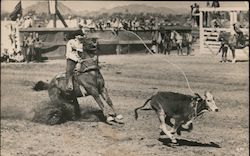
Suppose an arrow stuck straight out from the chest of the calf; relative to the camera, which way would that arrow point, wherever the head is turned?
to the viewer's right

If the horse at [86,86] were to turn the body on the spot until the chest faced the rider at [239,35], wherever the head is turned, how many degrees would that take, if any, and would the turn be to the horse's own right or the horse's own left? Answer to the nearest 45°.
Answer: approximately 45° to the horse's own left

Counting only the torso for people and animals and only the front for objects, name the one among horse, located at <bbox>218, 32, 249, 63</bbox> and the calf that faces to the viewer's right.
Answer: the calf

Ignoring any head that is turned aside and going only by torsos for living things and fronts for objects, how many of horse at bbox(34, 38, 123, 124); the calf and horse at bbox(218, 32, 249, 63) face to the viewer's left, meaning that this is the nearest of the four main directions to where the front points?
1

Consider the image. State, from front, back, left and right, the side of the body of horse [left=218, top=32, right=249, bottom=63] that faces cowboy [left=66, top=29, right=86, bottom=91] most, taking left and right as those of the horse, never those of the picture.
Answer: front

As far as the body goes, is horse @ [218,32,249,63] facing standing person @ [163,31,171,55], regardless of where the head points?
yes

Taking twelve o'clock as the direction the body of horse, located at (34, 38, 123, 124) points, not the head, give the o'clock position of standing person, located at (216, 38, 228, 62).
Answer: The standing person is roughly at 11 o'clock from the horse.

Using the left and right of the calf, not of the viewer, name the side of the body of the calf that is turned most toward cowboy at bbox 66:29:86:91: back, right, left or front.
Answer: back

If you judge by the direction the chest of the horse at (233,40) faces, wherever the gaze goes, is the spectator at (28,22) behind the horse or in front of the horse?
in front

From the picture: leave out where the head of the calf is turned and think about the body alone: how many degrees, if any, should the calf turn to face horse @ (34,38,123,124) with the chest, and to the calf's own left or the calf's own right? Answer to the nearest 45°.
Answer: approximately 180°

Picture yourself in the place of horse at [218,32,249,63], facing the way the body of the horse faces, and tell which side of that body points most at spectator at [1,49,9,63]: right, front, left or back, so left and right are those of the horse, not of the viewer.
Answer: front

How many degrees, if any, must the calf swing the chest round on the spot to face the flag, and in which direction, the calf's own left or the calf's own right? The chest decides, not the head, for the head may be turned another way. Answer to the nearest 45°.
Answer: approximately 180°

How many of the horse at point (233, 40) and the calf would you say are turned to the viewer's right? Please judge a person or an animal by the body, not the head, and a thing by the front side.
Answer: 1
